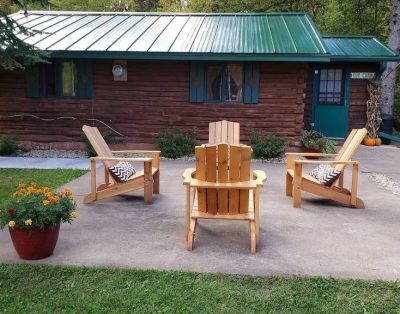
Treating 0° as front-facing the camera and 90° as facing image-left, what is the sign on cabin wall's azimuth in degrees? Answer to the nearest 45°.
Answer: approximately 0°

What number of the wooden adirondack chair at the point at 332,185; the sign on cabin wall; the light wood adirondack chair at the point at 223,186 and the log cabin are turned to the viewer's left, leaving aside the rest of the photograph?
1

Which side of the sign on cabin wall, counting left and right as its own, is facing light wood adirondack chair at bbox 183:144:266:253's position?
front

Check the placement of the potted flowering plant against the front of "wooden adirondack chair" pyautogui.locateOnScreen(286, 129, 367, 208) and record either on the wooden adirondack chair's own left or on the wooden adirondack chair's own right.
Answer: on the wooden adirondack chair's own left

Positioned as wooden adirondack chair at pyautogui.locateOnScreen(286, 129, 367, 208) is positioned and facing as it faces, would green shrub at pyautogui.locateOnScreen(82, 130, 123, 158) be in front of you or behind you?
in front

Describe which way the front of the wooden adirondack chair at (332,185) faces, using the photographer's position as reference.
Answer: facing to the left of the viewer

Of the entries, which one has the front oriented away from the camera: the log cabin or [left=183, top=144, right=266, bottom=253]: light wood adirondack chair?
the light wood adirondack chair

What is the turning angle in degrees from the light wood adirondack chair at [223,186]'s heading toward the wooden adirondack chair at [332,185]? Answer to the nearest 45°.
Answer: approximately 45° to its right

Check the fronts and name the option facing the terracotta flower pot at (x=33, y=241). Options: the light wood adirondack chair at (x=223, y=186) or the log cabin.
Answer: the log cabin

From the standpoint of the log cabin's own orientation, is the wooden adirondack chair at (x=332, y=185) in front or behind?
in front

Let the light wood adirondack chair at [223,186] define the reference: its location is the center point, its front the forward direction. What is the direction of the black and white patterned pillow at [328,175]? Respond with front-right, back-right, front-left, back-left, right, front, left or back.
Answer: front-right

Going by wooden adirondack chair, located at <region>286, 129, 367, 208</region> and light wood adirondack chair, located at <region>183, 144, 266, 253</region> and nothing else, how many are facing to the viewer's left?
1

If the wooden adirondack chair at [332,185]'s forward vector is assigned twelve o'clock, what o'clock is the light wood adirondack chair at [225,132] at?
The light wood adirondack chair is roughly at 1 o'clock from the wooden adirondack chair.

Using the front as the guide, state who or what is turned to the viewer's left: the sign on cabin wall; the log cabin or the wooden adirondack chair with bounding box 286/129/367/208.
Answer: the wooden adirondack chair

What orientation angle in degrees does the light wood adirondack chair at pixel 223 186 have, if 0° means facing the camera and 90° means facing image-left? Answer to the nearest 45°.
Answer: approximately 180°
